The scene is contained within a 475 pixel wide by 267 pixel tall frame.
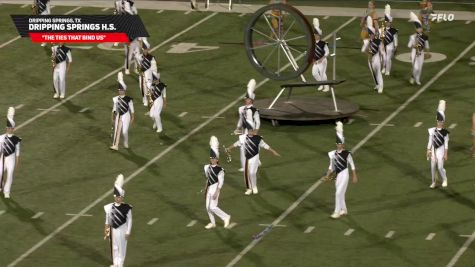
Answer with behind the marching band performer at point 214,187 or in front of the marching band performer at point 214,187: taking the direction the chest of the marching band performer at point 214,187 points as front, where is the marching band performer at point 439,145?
behind

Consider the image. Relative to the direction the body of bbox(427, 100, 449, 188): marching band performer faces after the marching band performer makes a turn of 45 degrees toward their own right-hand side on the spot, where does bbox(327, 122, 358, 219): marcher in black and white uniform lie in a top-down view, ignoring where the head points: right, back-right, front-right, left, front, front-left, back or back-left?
front

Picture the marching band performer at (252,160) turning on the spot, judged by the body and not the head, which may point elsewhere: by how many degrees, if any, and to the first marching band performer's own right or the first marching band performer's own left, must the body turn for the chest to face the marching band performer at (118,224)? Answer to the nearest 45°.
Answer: approximately 45° to the first marching band performer's own right

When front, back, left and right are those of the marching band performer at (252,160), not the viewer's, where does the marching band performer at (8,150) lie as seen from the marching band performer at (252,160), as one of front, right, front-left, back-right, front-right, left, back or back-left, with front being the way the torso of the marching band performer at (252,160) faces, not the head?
right

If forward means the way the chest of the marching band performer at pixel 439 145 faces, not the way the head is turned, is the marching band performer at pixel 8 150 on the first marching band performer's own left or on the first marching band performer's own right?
on the first marching band performer's own right

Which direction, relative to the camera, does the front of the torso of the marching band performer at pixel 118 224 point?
toward the camera

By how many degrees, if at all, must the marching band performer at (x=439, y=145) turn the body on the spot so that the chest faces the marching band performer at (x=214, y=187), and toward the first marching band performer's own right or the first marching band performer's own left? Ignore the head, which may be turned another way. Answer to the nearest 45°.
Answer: approximately 45° to the first marching band performer's own right

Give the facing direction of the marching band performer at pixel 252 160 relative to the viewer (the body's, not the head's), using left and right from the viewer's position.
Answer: facing the viewer
